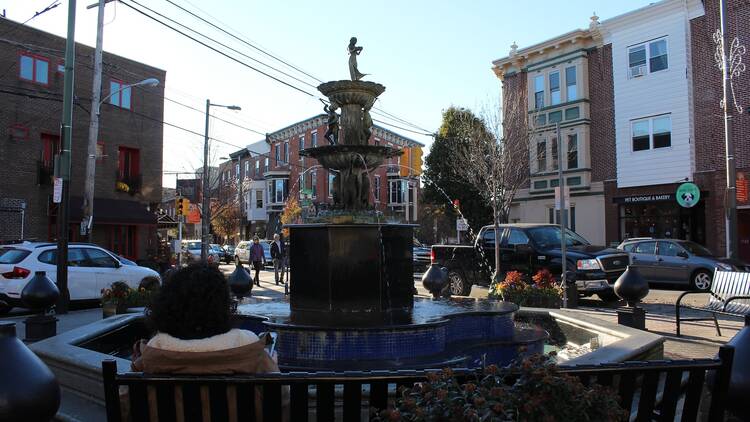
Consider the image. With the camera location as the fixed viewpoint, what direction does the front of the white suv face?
facing away from the viewer and to the right of the viewer

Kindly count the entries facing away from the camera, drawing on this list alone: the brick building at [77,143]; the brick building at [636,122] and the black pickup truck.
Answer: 0

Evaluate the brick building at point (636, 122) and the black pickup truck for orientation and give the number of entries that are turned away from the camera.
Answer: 0

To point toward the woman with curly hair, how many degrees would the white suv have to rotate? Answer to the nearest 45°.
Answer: approximately 135° to its right

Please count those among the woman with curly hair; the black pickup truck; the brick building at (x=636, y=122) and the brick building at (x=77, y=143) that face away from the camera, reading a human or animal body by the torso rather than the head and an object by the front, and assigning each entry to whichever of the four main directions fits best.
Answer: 1

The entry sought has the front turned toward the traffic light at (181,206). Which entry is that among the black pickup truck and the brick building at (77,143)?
the brick building

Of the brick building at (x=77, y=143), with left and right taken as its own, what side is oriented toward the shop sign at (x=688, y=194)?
front

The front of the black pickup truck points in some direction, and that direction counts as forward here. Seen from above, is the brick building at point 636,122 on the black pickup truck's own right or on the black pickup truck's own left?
on the black pickup truck's own left

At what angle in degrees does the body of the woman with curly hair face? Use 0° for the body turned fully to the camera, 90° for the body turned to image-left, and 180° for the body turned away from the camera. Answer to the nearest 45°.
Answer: approximately 180°

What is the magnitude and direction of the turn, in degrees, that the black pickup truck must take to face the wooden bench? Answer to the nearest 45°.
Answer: approximately 45° to its right

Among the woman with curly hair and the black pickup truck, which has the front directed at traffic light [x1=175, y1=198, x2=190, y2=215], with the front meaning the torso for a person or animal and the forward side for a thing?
the woman with curly hair

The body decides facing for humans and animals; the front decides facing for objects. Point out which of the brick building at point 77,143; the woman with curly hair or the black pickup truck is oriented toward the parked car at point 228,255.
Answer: the woman with curly hair

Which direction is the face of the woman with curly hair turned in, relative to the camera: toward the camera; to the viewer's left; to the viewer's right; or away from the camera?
away from the camera
